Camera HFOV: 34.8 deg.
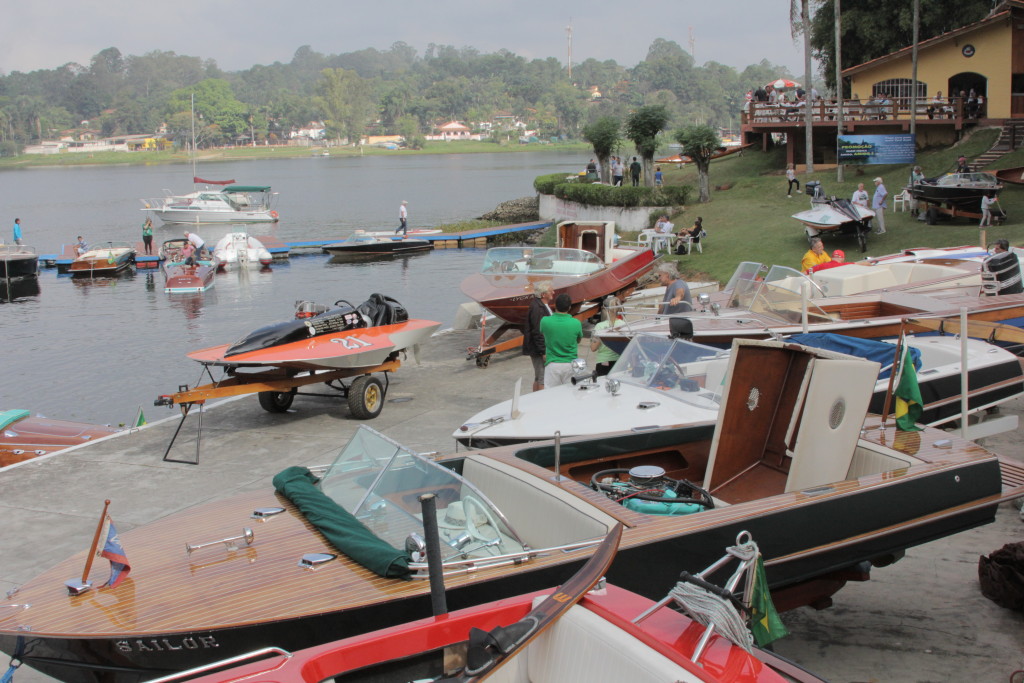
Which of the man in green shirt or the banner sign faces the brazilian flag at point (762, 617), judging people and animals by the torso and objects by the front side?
the banner sign

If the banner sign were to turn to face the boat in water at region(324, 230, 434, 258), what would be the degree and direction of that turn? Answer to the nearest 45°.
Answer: approximately 90° to its right

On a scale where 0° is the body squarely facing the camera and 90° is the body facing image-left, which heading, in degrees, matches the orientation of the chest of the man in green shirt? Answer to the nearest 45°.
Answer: approximately 180°

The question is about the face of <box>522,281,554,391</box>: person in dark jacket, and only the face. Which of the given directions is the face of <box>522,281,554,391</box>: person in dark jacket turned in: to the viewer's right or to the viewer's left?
to the viewer's right

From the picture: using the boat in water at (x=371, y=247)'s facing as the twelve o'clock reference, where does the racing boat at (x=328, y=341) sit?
The racing boat is roughly at 9 o'clock from the boat in water.

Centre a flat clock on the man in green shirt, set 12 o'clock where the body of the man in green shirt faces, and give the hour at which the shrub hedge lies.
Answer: The shrub hedge is roughly at 12 o'clock from the man in green shirt.

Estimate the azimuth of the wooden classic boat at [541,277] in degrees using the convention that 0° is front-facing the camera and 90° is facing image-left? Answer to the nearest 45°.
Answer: approximately 45°

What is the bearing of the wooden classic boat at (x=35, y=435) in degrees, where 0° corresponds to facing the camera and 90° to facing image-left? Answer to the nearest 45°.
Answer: approximately 270°

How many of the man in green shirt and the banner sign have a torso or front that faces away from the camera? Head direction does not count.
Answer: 1

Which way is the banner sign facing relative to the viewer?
toward the camera

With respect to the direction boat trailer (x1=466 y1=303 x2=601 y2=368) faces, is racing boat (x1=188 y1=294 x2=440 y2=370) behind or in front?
in front

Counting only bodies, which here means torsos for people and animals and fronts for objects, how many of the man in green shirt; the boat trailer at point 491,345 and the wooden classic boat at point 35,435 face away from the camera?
1

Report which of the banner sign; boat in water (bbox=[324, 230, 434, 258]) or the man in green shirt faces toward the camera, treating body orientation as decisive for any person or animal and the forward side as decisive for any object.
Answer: the banner sign

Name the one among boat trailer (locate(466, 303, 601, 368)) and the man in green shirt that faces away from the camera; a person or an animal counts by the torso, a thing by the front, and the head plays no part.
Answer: the man in green shirt
